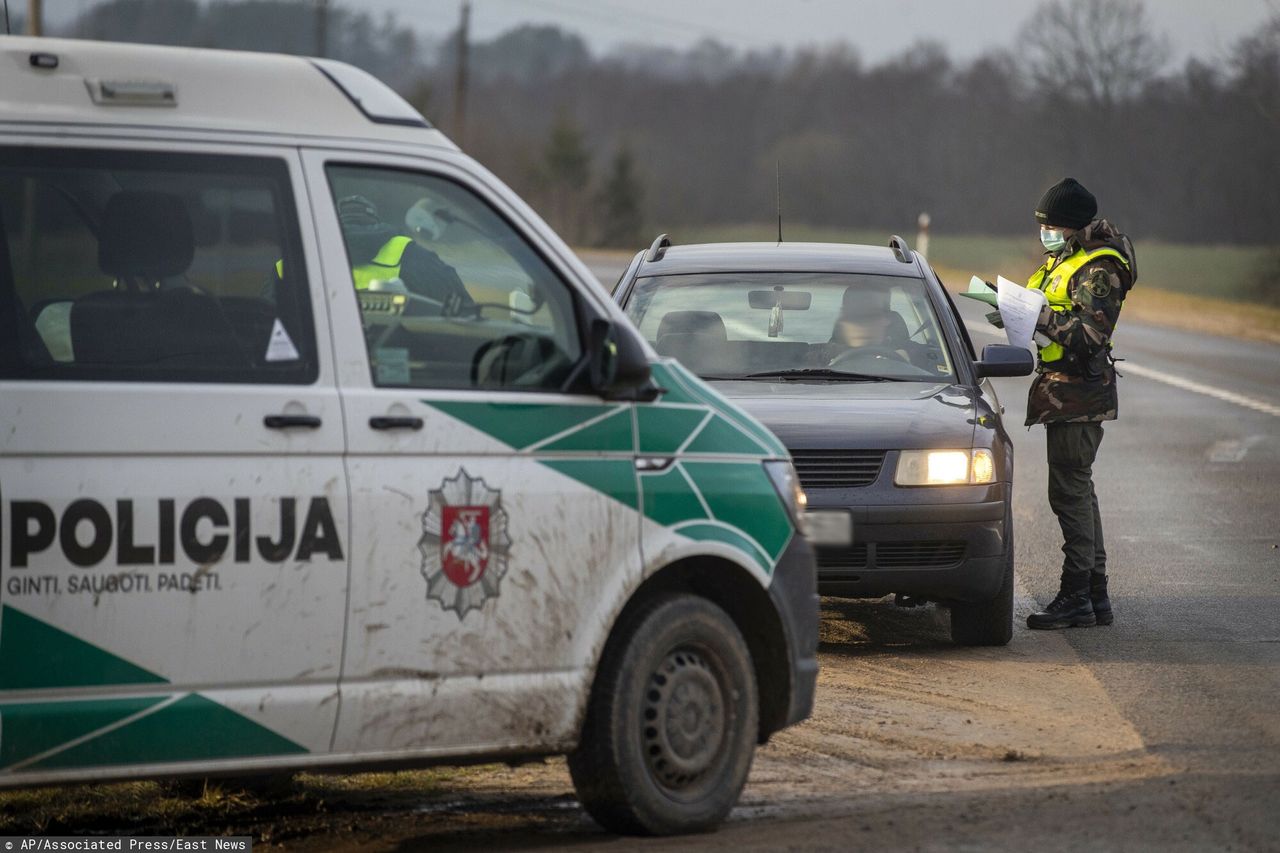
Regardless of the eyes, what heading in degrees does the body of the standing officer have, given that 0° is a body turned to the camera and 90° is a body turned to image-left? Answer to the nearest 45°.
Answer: approximately 90°

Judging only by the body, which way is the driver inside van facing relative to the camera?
to the viewer's right

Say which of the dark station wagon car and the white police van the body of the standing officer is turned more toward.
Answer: the dark station wagon car

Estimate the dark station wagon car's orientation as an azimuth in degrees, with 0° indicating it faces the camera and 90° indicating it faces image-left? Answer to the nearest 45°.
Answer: approximately 0°

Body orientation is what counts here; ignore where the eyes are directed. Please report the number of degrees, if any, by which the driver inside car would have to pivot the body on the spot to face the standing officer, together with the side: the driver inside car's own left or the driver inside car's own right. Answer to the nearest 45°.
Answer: approximately 90° to the driver inside car's own left
